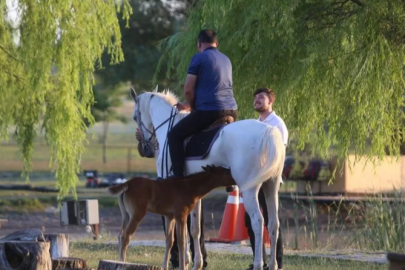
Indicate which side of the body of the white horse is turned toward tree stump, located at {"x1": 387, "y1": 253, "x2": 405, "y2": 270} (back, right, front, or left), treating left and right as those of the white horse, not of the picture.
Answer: back

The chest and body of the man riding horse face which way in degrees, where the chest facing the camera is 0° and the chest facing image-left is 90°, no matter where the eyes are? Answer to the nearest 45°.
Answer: approximately 135°

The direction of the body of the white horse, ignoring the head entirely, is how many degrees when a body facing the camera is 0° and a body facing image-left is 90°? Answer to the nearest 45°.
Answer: approximately 135°

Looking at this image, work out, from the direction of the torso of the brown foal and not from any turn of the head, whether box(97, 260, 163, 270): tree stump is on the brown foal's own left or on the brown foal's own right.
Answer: on the brown foal's own right

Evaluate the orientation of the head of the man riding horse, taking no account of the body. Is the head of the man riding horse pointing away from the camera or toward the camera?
away from the camera

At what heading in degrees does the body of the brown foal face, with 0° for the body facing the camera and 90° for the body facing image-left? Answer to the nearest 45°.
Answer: approximately 270°
